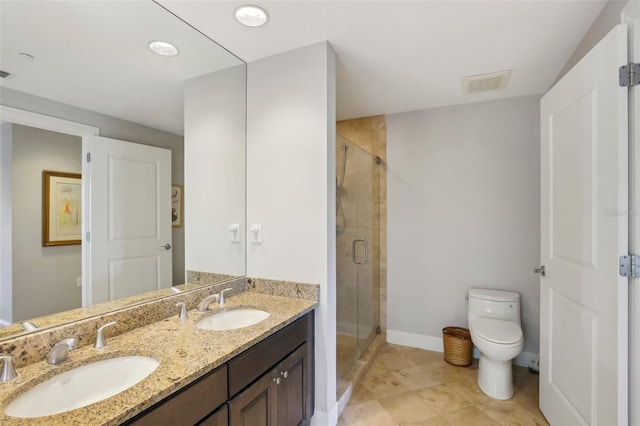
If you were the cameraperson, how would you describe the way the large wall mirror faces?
facing the viewer and to the right of the viewer

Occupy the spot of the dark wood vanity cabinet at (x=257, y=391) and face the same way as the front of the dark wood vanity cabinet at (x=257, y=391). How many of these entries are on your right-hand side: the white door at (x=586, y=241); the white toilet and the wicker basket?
0

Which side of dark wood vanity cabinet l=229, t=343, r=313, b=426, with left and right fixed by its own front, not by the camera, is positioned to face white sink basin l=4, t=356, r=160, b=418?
right

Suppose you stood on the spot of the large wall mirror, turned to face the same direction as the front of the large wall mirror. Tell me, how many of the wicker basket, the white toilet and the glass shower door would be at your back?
0

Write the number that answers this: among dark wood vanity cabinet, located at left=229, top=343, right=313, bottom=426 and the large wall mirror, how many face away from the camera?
0

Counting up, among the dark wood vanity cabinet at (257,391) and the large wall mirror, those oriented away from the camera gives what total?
0

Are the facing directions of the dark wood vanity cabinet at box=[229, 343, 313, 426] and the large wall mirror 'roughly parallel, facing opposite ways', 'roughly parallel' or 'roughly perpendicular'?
roughly parallel

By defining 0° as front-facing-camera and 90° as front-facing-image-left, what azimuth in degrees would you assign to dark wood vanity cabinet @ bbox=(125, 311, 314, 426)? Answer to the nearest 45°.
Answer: approximately 315°

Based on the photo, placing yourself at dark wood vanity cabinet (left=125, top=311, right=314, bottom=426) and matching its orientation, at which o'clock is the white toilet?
The white toilet is roughly at 10 o'clock from the dark wood vanity cabinet.

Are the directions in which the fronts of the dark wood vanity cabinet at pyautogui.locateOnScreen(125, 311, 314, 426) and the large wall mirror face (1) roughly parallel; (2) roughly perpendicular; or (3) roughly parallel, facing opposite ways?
roughly parallel

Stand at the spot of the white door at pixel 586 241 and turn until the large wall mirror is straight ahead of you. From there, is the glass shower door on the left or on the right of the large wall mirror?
right

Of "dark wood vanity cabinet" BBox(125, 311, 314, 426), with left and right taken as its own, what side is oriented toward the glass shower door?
left

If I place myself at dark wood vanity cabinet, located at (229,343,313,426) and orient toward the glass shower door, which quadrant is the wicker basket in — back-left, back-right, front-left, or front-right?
front-right
